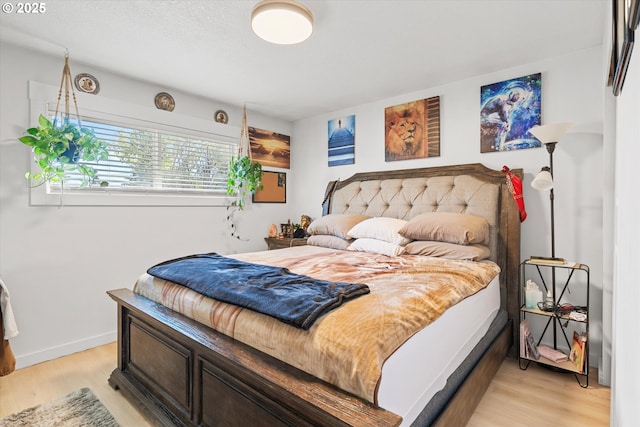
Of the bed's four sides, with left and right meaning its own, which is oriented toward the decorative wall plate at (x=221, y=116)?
right

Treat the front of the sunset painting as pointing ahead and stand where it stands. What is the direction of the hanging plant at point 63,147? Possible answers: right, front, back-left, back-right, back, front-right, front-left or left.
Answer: right

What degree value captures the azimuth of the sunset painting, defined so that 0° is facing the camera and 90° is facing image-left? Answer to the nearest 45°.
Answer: approximately 315°

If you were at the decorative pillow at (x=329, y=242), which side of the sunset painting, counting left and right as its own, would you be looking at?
front

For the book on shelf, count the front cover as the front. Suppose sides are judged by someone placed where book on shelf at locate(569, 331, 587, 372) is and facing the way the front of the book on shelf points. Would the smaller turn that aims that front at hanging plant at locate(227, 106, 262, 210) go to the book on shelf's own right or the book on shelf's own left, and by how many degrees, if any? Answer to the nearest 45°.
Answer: approximately 45° to the book on shelf's own right

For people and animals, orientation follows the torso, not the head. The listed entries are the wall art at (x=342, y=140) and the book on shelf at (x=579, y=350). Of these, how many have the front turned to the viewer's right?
0

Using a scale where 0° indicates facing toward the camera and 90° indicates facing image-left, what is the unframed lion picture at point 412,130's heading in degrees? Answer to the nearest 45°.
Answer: approximately 45°

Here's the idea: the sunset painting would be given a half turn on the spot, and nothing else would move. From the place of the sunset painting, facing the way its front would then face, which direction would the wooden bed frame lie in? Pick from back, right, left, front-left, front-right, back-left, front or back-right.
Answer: back-left

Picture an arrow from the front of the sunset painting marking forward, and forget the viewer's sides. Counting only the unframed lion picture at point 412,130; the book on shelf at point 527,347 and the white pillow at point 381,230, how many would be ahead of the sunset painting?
3

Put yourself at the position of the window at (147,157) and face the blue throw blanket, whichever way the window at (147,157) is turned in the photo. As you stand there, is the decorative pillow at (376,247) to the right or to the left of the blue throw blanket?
left

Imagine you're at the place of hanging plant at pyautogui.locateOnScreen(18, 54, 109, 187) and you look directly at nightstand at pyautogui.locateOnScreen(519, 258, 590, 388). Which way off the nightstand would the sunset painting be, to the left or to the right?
left

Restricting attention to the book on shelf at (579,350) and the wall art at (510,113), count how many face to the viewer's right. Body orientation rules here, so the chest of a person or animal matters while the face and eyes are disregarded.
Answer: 0
